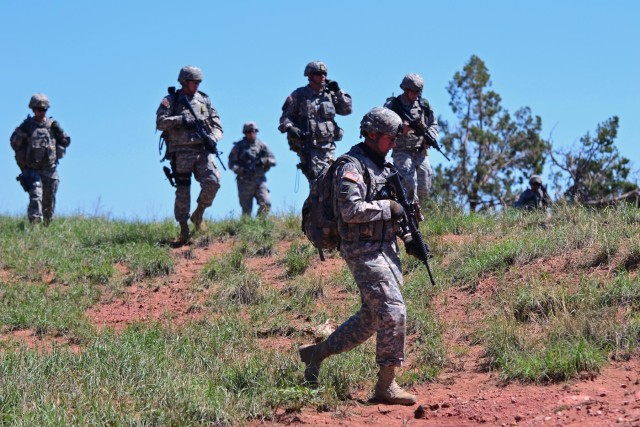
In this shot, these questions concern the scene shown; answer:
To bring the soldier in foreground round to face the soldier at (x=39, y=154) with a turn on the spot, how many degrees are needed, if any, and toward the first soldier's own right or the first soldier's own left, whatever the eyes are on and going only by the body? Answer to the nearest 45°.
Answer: approximately 135° to the first soldier's own left

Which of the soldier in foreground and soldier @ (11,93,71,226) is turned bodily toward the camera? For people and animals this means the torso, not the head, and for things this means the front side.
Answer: the soldier

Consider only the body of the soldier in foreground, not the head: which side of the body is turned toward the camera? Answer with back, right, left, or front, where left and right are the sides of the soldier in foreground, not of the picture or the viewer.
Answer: right

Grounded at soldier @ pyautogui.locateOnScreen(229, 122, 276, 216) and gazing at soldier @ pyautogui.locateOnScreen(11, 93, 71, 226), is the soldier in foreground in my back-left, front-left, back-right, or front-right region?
front-left

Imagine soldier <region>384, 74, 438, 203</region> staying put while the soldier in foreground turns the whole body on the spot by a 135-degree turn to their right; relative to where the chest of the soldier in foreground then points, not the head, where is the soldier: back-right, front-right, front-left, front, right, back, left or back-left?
back-right

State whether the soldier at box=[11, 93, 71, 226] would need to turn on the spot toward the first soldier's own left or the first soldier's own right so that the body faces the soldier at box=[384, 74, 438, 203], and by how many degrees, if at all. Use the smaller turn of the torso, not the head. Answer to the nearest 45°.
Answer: approximately 45° to the first soldier's own left

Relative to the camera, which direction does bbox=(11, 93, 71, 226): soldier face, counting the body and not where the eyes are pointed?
toward the camera

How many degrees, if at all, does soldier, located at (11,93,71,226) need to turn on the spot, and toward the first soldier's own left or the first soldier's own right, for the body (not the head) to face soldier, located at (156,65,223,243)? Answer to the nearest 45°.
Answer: approximately 45° to the first soldier's own left

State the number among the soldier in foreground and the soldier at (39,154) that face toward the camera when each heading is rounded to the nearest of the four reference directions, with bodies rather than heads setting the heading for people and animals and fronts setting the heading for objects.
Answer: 1

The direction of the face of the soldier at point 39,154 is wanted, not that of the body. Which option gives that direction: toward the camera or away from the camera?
toward the camera

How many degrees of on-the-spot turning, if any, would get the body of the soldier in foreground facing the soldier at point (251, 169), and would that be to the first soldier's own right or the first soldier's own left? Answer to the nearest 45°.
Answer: approximately 90° to the first soldier's own left
